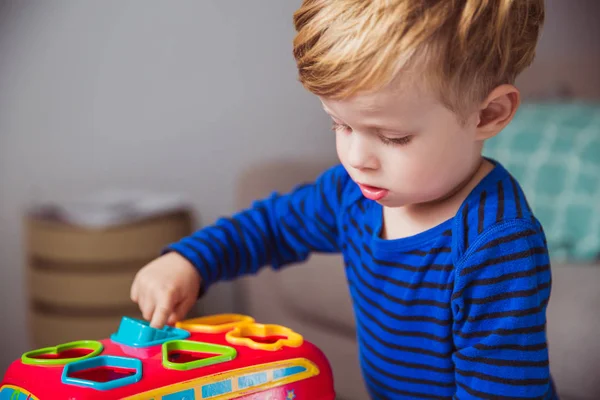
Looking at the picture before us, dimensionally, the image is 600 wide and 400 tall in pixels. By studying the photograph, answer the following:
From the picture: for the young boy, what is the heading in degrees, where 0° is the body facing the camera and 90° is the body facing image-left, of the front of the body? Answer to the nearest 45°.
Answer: approximately 45°

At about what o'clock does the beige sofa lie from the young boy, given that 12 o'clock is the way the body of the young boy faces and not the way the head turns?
The beige sofa is roughly at 4 o'clock from the young boy.

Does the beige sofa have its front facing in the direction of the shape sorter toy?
yes

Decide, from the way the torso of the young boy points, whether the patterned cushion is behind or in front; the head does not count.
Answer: behind

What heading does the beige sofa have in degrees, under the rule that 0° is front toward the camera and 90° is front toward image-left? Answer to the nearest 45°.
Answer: approximately 0°
